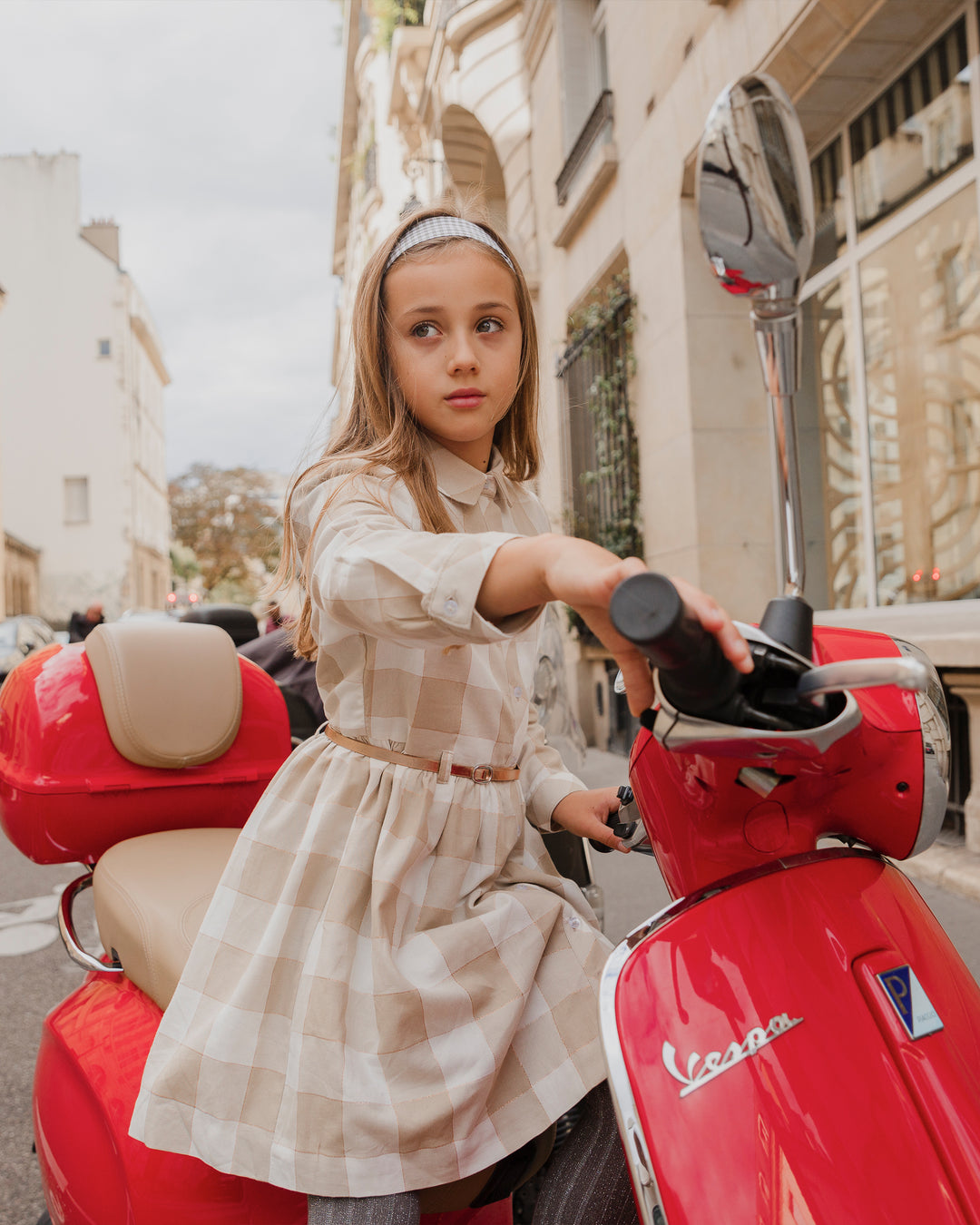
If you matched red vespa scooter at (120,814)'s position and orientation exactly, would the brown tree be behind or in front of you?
behind

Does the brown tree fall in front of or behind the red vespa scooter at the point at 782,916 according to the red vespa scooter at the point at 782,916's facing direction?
behind

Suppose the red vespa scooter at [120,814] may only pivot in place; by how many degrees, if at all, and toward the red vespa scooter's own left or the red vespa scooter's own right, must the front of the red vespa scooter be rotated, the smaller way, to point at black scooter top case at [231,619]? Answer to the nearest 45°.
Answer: approximately 135° to the red vespa scooter's own left

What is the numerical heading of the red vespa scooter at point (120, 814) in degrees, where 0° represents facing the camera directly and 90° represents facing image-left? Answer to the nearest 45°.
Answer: approximately 315°

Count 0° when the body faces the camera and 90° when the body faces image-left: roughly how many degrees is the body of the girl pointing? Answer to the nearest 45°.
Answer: approximately 315°

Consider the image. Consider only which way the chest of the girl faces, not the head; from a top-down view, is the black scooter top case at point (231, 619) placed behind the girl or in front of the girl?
behind

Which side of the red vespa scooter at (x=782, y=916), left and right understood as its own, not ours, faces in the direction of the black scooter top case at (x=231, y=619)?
back
